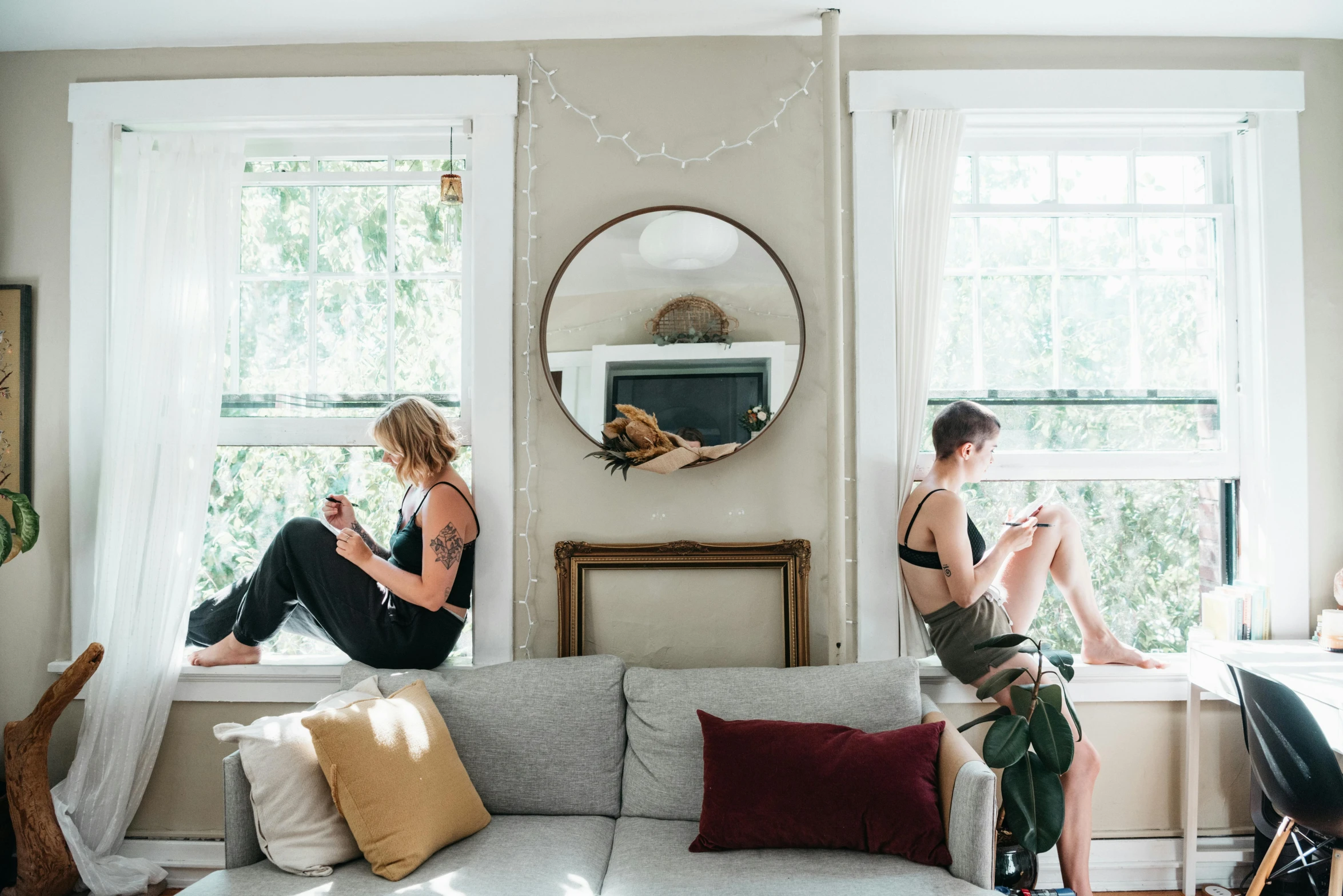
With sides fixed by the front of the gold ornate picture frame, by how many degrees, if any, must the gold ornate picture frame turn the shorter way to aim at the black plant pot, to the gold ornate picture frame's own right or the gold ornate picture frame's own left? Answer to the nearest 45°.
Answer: approximately 45° to the gold ornate picture frame's own left

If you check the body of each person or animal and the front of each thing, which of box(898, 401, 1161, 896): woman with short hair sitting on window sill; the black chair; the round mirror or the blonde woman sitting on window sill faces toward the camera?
the round mirror

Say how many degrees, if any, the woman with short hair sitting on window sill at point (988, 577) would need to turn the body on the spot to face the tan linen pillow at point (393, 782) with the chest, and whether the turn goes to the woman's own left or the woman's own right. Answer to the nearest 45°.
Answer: approximately 135° to the woman's own right

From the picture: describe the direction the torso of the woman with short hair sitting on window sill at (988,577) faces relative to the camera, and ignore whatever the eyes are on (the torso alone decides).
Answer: to the viewer's right

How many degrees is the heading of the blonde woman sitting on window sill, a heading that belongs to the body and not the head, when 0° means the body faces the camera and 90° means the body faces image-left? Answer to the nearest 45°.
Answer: approximately 90°

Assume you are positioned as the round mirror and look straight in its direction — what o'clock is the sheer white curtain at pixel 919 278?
The sheer white curtain is roughly at 9 o'clock from the round mirror.

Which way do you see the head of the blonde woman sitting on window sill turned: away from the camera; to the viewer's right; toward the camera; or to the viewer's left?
to the viewer's left

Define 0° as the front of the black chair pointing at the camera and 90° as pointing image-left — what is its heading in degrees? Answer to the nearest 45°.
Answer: approximately 225°

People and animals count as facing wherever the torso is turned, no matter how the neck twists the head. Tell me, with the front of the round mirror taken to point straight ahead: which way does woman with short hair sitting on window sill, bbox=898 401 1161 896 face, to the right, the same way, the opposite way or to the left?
to the left

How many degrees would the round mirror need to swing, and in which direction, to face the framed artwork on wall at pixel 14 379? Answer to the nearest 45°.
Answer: approximately 90° to its right

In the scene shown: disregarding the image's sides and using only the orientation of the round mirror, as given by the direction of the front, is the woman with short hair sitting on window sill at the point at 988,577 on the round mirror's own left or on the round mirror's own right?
on the round mirror's own left
